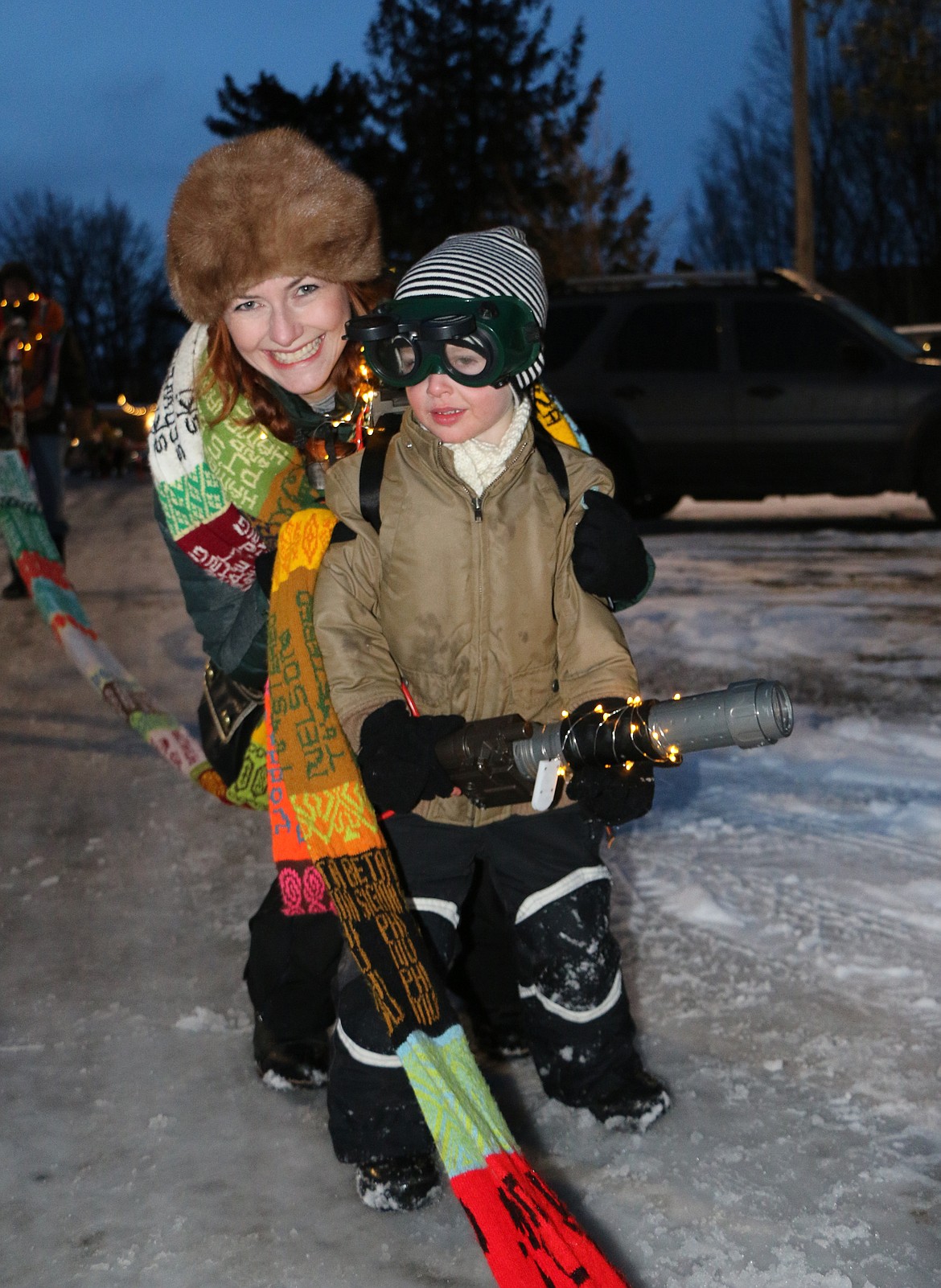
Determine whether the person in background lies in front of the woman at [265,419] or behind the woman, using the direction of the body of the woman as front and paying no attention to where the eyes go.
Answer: behind

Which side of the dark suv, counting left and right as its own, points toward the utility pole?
left

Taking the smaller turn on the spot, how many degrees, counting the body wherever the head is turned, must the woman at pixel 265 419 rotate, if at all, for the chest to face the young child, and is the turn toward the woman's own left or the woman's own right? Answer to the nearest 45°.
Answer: approximately 45° to the woman's own left

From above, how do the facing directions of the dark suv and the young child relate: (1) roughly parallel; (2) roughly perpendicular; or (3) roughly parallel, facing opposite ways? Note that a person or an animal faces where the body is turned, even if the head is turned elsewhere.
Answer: roughly perpendicular

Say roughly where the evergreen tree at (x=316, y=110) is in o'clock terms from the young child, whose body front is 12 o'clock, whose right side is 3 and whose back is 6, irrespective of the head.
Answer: The evergreen tree is roughly at 6 o'clock from the young child.

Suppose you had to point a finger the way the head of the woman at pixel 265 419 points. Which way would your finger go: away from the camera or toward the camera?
toward the camera

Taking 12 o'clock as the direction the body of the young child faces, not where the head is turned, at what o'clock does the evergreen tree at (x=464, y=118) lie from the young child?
The evergreen tree is roughly at 6 o'clock from the young child.

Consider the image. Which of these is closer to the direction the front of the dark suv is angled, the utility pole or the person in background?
the utility pole

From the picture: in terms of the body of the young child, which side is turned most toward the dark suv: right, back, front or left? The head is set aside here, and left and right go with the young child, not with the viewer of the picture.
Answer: back

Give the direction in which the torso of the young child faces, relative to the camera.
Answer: toward the camera

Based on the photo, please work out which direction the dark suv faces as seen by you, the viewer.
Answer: facing to the right of the viewer

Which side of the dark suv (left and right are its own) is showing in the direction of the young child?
right

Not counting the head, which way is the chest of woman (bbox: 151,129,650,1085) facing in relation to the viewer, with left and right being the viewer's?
facing the viewer

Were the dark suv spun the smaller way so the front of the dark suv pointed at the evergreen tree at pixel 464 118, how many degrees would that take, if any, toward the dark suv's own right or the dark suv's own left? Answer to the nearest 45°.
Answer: approximately 90° to the dark suv's own left

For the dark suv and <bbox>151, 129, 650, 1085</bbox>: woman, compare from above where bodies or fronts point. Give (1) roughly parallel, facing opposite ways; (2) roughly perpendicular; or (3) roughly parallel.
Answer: roughly perpendicular

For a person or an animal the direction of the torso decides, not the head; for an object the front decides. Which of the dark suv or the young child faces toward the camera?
the young child

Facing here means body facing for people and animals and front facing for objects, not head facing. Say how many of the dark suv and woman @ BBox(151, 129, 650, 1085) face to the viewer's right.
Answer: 1

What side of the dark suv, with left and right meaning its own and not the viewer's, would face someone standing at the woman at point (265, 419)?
right
